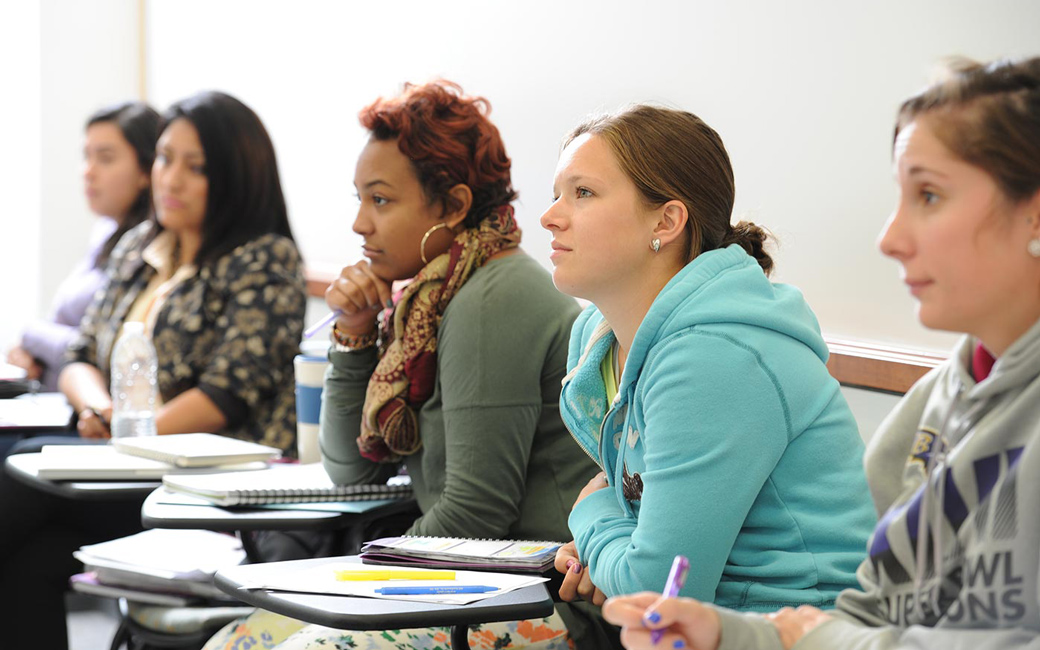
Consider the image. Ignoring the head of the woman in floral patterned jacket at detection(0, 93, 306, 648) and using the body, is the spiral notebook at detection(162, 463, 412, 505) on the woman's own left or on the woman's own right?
on the woman's own left

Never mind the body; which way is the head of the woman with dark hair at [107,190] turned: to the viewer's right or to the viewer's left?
to the viewer's left

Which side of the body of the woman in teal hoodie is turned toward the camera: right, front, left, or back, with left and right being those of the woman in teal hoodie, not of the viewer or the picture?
left

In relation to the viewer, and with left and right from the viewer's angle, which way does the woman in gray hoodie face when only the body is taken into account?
facing the viewer and to the left of the viewer

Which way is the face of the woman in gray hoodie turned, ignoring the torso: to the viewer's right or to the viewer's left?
to the viewer's left

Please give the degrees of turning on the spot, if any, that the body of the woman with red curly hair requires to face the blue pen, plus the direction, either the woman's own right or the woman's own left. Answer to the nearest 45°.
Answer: approximately 90° to the woman's own left

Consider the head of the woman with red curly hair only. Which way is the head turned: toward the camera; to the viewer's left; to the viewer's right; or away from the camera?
to the viewer's left

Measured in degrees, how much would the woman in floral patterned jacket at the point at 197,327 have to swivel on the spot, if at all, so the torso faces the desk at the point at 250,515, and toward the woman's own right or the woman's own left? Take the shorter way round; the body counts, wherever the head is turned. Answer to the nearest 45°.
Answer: approximately 45° to the woman's own left

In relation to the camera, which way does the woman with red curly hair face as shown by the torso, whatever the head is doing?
to the viewer's left

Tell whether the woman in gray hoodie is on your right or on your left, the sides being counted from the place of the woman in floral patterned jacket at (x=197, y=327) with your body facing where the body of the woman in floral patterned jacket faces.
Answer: on your left

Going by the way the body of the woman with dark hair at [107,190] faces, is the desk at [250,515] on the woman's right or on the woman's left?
on the woman's left

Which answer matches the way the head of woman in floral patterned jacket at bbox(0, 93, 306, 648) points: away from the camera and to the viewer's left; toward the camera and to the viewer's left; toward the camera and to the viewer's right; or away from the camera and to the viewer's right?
toward the camera and to the viewer's left
